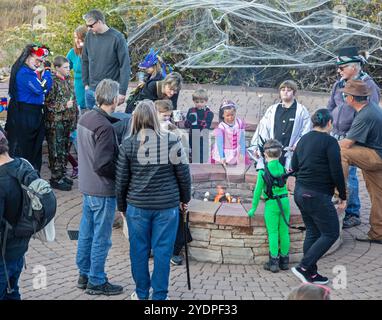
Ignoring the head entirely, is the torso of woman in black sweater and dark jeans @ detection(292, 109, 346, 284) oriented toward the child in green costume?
no

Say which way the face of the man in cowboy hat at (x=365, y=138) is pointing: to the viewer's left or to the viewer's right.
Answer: to the viewer's left

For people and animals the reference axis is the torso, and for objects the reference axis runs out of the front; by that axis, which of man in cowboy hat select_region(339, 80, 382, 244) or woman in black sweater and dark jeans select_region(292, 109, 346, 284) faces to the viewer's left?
the man in cowboy hat

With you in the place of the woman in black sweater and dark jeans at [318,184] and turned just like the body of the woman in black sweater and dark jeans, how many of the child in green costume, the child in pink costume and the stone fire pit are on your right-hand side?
0

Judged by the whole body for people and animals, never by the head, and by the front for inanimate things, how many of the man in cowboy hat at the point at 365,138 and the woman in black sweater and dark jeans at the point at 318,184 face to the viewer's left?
1

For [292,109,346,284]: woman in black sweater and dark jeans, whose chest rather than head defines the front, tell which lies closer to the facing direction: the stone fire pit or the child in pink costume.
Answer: the child in pink costume

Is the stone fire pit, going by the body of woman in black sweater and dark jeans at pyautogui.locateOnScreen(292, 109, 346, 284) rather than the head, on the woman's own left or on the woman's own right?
on the woman's own left

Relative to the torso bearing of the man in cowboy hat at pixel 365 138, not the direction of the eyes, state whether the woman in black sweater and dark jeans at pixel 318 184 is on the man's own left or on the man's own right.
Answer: on the man's own left

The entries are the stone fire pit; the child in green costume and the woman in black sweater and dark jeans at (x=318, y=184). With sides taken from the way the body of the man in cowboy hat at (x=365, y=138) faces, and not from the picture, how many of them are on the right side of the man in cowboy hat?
0

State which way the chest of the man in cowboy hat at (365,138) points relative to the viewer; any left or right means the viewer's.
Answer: facing to the left of the viewer

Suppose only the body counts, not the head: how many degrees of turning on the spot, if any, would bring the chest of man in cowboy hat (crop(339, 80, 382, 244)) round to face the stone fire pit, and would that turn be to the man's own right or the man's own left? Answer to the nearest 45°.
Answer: approximately 45° to the man's own left

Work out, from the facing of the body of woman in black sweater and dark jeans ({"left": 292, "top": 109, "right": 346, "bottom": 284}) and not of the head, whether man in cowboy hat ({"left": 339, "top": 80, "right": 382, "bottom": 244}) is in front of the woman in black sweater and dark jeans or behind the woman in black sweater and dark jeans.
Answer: in front

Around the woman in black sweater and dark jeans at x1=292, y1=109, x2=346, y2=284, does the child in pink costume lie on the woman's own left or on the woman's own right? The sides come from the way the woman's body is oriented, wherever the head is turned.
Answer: on the woman's own left

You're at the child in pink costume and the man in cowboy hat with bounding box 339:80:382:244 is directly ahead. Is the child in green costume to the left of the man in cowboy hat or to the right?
right
